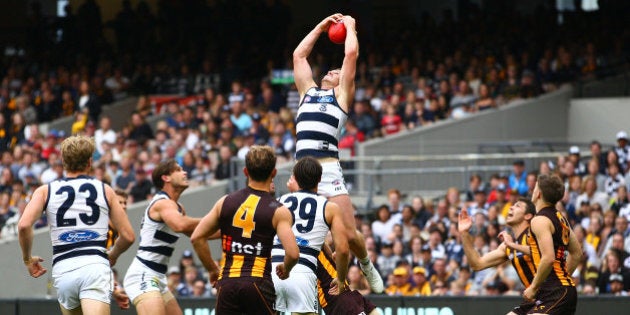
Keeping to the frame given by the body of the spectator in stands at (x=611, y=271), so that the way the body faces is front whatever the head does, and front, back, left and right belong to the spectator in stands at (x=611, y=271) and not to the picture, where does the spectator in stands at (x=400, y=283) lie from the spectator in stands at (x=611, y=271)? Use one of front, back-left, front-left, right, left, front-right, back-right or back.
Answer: right

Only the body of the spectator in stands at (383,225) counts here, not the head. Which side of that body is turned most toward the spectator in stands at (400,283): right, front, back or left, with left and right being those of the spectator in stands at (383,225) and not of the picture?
front

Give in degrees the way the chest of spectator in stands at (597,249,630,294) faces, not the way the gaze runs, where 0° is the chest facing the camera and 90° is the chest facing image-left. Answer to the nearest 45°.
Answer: approximately 0°

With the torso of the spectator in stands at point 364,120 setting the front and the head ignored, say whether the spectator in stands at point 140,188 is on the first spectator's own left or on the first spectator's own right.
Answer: on the first spectator's own right

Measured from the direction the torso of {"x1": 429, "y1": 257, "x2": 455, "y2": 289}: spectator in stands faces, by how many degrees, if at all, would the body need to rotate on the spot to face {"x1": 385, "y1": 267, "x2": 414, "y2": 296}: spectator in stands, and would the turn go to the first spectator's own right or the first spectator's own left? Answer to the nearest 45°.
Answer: approximately 90° to the first spectator's own right

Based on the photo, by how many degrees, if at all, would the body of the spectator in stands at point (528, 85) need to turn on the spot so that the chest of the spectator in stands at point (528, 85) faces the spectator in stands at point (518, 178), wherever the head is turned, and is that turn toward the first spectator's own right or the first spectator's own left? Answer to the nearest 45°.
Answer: approximately 45° to the first spectator's own left

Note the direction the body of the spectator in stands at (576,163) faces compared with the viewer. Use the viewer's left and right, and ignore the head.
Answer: facing the viewer and to the left of the viewer

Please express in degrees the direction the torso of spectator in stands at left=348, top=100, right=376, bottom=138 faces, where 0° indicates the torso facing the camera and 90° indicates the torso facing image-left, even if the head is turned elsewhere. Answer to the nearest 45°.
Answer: approximately 0°

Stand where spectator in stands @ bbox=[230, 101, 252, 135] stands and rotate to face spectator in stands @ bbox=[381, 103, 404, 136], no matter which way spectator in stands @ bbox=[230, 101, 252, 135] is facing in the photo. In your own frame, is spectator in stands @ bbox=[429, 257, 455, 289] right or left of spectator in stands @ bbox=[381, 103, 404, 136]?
right

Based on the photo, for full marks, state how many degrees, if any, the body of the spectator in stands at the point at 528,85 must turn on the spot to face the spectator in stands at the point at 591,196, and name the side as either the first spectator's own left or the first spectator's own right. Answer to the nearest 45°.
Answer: approximately 45° to the first spectator's own left
